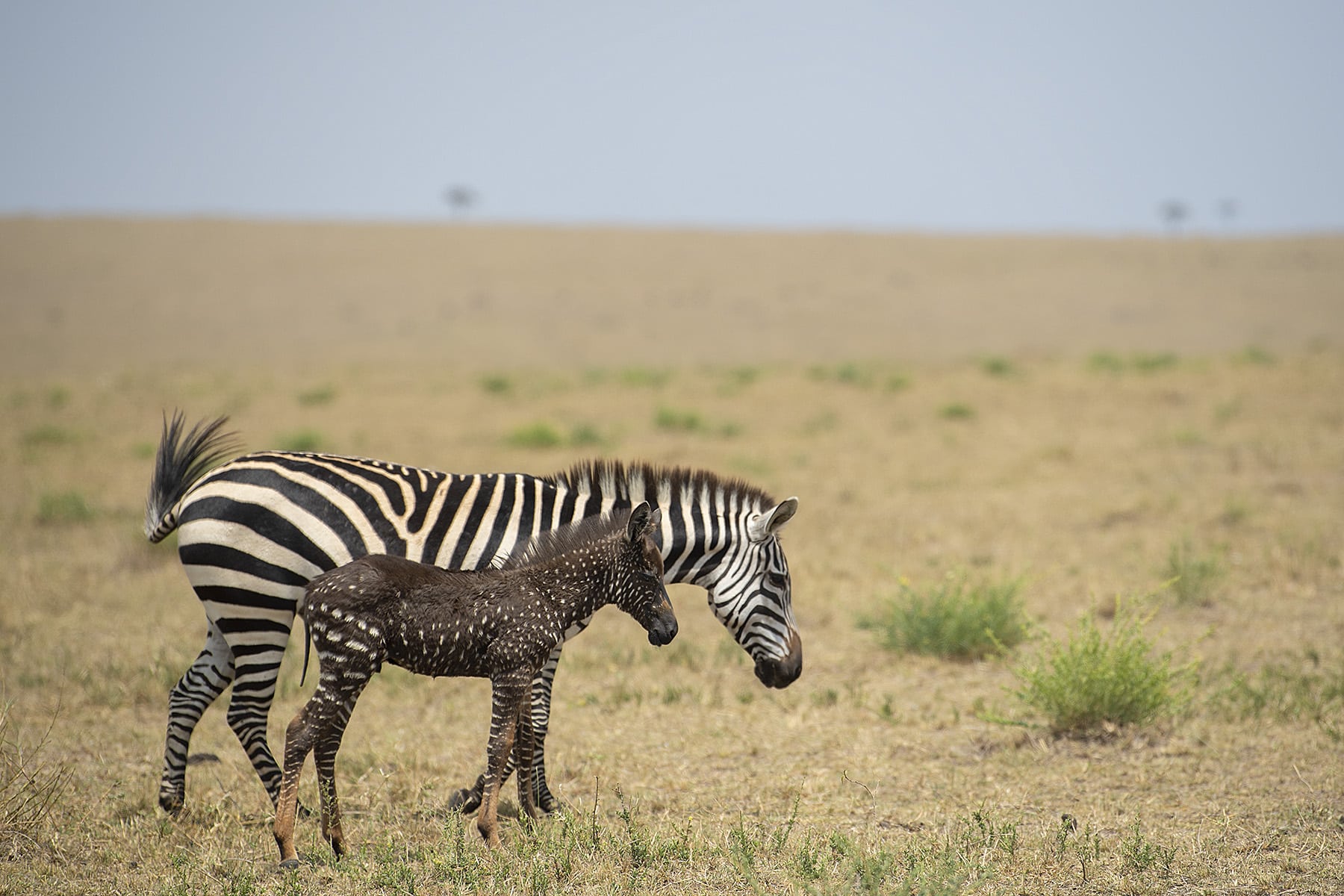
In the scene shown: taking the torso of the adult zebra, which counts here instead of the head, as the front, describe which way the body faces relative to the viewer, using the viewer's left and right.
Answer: facing to the right of the viewer

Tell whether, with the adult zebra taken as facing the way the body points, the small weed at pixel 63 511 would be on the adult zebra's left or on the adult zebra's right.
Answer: on the adult zebra's left

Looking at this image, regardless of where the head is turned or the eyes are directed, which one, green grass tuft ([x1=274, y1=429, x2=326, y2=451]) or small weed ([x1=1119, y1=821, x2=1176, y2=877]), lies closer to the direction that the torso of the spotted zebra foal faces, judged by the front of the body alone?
the small weed

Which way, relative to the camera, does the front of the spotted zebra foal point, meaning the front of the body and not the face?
to the viewer's right

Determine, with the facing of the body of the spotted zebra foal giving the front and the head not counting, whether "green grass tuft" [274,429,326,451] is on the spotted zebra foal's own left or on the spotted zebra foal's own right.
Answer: on the spotted zebra foal's own left

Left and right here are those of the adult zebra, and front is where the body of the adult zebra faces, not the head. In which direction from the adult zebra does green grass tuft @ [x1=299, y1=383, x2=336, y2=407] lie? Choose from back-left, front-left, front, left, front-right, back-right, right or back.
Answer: left

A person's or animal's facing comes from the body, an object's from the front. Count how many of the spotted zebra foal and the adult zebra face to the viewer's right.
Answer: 2

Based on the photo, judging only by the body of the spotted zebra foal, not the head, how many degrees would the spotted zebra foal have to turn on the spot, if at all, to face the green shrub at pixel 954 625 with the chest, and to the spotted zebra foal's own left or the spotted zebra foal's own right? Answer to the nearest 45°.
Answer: approximately 45° to the spotted zebra foal's own left

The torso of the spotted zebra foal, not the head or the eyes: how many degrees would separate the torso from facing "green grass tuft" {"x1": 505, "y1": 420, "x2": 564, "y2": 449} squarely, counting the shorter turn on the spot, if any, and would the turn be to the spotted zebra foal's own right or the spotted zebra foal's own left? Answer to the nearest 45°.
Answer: approximately 90° to the spotted zebra foal's own left

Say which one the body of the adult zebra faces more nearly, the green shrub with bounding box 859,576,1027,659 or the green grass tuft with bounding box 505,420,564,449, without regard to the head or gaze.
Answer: the green shrub
